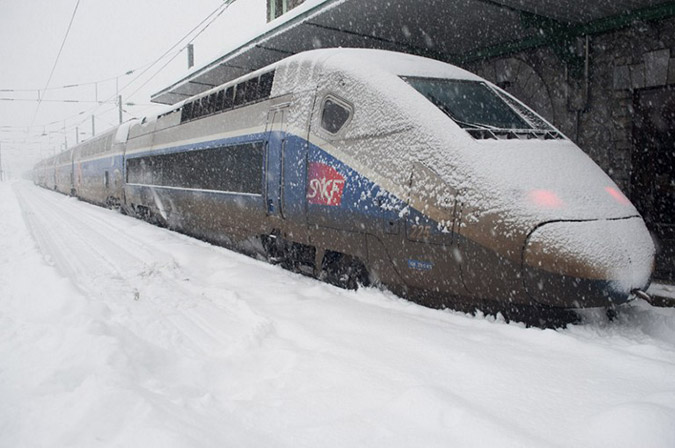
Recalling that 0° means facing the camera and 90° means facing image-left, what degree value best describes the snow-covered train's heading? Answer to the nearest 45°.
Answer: approximately 315°
